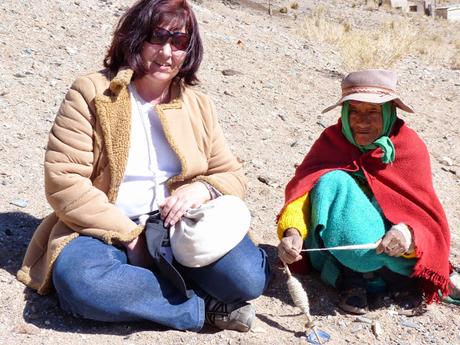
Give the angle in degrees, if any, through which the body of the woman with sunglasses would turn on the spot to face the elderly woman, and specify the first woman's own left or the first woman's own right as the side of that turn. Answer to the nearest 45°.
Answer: approximately 45° to the first woman's own left

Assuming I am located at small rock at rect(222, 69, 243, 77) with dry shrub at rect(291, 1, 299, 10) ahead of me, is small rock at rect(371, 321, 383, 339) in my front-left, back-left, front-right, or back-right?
back-right

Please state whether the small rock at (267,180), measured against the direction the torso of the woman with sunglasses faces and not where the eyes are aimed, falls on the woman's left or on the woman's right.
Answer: on the woman's left

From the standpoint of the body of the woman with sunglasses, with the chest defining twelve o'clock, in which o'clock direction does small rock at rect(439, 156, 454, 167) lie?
The small rock is roughly at 9 o'clock from the woman with sunglasses.

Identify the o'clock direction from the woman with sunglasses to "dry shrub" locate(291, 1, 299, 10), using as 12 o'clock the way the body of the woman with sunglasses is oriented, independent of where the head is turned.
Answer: The dry shrub is roughly at 8 o'clock from the woman with sunglasses.

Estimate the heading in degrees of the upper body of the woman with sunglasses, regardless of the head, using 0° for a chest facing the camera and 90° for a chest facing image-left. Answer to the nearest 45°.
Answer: approximately 315°

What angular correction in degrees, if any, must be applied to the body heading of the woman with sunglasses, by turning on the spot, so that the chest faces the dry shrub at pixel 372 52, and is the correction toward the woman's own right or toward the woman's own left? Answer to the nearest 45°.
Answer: approximately 90° to the woman's own left

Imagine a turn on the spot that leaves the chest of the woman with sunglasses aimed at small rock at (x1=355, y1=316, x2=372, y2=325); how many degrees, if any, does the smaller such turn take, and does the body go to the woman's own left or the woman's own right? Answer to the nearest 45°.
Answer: approximately 45° to the woman's own left

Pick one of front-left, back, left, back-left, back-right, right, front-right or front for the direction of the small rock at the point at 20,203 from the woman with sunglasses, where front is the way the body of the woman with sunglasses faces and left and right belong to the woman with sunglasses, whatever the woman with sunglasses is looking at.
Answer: back
